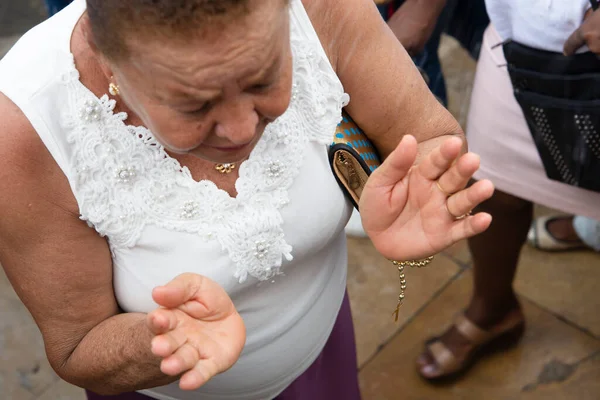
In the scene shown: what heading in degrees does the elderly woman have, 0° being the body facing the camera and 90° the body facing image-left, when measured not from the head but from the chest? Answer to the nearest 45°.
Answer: approximately 315°
